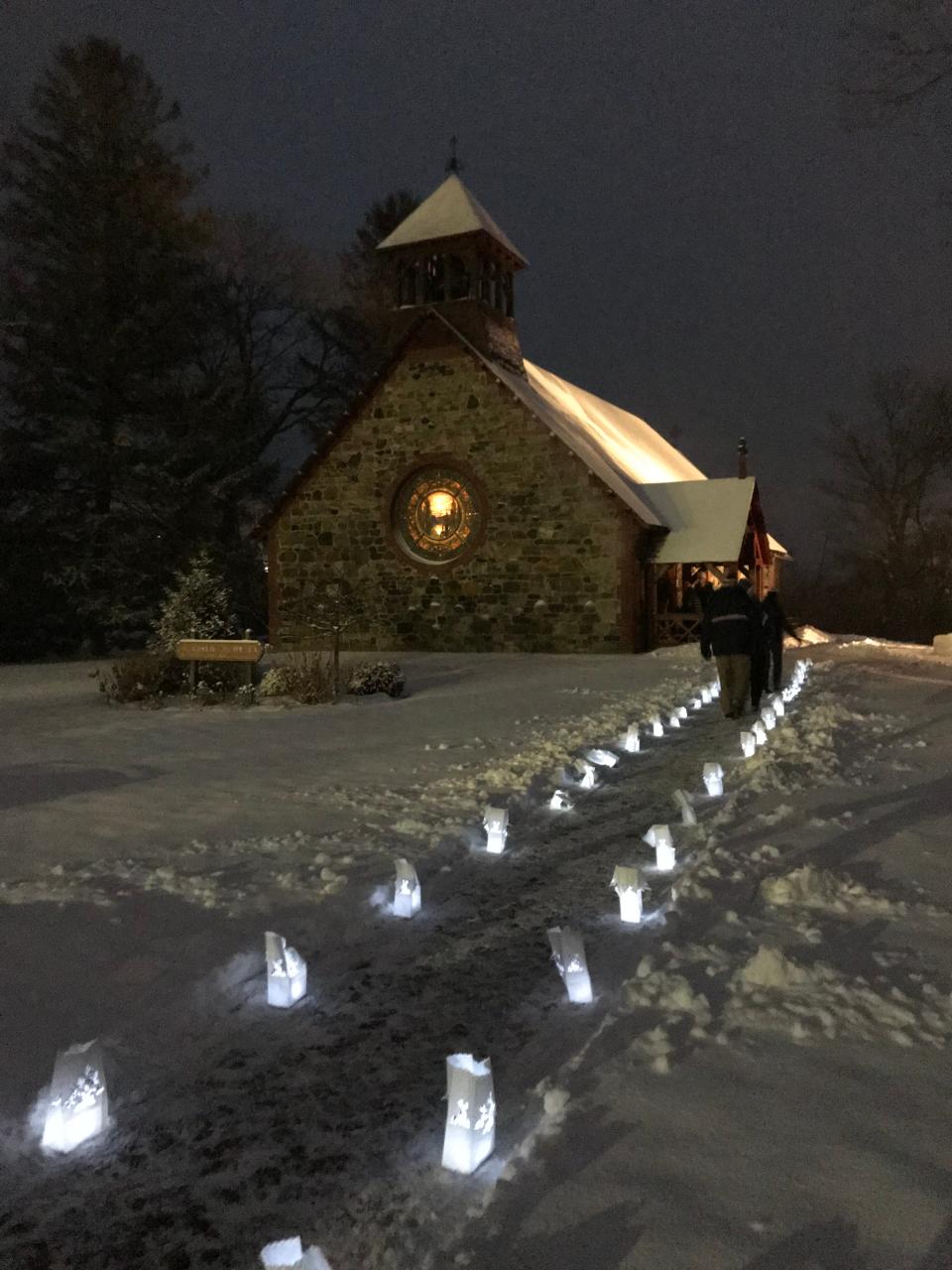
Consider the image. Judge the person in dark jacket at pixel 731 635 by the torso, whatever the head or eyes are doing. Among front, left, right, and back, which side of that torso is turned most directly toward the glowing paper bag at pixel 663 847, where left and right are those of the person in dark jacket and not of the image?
back

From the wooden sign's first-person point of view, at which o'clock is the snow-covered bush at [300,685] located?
The snow-covered bush is roughly at 9 o'clock from the wooden sign.

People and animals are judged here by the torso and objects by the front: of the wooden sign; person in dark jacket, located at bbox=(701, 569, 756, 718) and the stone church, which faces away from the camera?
the person in dark jacket

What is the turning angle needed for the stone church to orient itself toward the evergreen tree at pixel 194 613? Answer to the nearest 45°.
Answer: approximately 45° to its right

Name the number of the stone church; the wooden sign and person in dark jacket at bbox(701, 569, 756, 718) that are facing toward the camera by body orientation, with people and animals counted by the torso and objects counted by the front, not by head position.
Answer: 2

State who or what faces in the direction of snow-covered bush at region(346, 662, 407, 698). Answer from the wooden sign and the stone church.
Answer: the stone church

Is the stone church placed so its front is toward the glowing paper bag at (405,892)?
yes

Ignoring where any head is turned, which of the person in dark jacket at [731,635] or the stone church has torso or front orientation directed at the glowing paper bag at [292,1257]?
the stone church

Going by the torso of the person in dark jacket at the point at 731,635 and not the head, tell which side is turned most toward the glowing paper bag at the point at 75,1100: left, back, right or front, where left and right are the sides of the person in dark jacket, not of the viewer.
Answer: back

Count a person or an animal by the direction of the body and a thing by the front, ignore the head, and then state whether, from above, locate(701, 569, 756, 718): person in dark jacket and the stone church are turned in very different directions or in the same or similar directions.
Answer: very different directions

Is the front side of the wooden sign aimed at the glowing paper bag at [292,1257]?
yes

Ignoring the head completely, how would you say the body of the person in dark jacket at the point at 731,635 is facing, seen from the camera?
away from the camera

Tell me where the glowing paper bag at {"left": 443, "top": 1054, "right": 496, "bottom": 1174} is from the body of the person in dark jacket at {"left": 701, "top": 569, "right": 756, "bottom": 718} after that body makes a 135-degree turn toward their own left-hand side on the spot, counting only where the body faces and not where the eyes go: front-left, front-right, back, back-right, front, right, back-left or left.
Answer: front-left

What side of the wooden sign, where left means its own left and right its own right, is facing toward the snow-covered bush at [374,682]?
left

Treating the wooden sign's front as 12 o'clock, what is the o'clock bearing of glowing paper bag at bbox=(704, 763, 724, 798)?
The glowing paper bag is roughly at 11 o'clock from the wooden sign.
